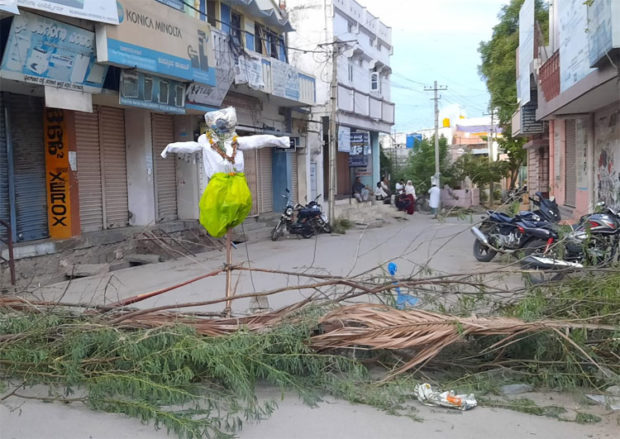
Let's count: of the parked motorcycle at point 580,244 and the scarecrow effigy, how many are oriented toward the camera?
1

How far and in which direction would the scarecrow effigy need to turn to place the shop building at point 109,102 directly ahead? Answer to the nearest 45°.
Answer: approximately 180°

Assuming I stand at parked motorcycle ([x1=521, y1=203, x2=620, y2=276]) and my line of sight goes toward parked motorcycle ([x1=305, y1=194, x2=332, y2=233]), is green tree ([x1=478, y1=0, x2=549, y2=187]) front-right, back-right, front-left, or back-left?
front-right

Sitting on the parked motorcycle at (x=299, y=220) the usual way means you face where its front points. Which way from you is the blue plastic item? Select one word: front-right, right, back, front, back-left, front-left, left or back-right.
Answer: front-left

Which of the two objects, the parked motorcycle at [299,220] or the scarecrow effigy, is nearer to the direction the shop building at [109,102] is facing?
the scarecrow effigy

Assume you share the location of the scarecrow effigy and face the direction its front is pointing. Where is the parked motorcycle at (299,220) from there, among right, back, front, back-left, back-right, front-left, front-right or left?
back

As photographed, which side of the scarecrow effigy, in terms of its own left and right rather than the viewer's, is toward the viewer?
front

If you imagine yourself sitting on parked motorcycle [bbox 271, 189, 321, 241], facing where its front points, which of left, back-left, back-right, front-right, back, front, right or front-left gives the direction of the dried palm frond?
front-left

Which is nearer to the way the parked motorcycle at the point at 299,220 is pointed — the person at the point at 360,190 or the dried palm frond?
the dried palm frond

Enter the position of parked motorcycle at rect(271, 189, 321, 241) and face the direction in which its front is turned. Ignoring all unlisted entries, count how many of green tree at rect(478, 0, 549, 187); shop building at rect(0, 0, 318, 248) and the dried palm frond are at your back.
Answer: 1

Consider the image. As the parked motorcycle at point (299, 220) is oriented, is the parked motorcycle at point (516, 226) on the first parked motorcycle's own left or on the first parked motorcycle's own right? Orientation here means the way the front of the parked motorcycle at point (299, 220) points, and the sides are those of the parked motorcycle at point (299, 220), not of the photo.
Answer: on the first parked motorcycle's own left

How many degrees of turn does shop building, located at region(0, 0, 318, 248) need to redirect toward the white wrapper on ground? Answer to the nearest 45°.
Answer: approximately 45° to its right

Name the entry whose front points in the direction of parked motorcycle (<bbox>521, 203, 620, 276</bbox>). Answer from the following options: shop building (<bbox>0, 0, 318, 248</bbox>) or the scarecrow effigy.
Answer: the shop building

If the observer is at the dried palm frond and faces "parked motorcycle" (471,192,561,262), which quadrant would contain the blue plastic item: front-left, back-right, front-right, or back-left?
front-left

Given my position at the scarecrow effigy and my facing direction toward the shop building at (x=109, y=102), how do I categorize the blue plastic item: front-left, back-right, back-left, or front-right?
back-right

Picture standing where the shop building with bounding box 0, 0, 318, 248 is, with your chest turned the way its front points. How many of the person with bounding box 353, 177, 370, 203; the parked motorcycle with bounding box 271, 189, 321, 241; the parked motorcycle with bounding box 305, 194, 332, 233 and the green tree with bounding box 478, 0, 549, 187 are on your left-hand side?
4

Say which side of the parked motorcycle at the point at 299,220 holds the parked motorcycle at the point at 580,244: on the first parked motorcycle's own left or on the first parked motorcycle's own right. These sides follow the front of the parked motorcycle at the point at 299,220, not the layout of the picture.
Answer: on the first parked motorcycle's own left
